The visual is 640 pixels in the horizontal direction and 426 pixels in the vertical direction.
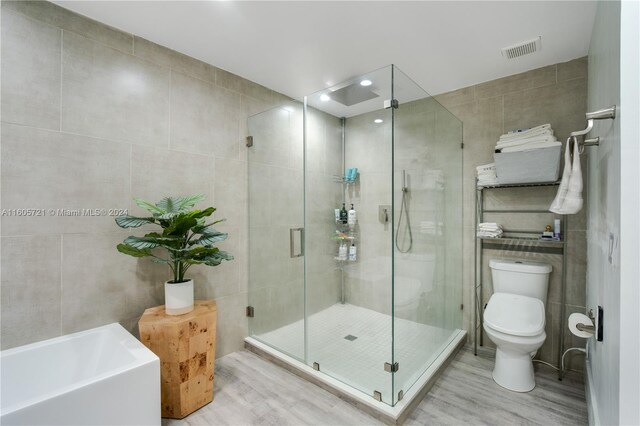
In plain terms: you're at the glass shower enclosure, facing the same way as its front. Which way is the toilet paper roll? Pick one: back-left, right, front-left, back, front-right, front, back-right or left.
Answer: left

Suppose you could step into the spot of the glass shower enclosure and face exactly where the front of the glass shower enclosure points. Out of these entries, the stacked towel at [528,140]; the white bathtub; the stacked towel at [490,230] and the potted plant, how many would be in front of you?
2

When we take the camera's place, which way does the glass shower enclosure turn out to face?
facing the viewer and to the left of the viewer

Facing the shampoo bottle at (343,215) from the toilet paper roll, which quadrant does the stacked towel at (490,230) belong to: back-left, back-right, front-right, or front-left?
front-right

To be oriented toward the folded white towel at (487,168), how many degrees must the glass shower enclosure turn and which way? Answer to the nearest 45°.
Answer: approximately 135° to its left

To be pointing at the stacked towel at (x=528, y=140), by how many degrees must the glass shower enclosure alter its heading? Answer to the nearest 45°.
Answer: approximately 135° to its left

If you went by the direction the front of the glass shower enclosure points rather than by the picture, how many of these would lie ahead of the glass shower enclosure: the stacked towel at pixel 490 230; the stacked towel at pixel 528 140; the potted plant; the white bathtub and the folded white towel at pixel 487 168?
2

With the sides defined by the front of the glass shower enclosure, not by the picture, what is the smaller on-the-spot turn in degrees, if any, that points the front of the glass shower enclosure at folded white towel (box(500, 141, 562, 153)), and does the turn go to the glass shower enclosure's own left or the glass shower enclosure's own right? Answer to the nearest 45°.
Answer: approximately 135° to the glass shower enclosure's own left

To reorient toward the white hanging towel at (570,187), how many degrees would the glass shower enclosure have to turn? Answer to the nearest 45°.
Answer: approximately 135° to its left

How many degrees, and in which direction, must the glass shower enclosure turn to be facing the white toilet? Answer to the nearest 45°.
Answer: approximately 135° to its left

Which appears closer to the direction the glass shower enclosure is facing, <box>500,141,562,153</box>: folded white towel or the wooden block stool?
the wooden block stool

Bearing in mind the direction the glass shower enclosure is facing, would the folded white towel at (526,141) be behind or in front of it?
behind

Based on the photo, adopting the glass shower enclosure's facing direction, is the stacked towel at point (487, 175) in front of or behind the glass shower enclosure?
behind

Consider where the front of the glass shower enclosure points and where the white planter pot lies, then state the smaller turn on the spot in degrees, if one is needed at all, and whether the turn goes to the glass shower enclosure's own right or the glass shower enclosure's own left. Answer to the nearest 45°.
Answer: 0° — it already faces it

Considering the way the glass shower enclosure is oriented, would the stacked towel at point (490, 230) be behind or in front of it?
behind

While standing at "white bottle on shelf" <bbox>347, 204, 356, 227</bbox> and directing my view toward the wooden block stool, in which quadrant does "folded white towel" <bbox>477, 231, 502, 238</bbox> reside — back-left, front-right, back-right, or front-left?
back-left

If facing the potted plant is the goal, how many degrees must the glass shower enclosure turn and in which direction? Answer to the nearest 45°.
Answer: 0° — it already faces it
